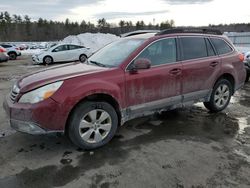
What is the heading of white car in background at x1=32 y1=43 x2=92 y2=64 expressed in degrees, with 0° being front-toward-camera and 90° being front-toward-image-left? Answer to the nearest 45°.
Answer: approximately 90°

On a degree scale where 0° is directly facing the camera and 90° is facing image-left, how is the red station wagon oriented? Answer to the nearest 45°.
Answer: approximately 45°

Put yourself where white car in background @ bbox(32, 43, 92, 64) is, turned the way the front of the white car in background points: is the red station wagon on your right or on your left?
on your left

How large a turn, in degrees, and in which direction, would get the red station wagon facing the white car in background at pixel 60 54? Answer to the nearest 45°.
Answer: approximately 135° to its right
